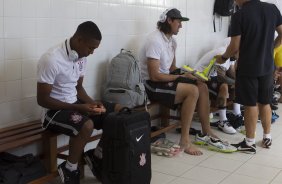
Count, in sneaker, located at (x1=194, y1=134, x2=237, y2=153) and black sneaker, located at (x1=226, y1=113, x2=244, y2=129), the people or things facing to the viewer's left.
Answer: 0

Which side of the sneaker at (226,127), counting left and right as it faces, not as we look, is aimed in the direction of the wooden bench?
right

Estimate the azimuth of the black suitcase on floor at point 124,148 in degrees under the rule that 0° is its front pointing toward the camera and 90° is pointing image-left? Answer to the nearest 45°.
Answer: approximately 315°

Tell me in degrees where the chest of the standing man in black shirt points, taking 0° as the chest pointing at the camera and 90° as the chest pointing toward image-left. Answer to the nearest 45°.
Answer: approximately 135°

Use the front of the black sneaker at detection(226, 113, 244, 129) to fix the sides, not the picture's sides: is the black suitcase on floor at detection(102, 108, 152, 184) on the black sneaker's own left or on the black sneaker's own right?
on the black sneaker's own right

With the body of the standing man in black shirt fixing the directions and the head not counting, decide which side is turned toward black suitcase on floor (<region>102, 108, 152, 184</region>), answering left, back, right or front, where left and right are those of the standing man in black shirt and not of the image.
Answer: left

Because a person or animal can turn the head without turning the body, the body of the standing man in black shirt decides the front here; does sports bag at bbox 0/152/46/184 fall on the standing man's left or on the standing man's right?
on the standing man's left

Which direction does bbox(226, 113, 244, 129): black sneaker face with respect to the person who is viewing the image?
facing the viewer and to the right of the viewer

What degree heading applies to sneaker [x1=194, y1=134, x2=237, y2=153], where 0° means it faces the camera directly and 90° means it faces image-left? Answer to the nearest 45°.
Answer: approximately 315°

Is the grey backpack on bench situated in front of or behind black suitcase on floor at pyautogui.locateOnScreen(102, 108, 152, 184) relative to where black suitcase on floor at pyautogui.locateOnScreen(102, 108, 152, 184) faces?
behind
